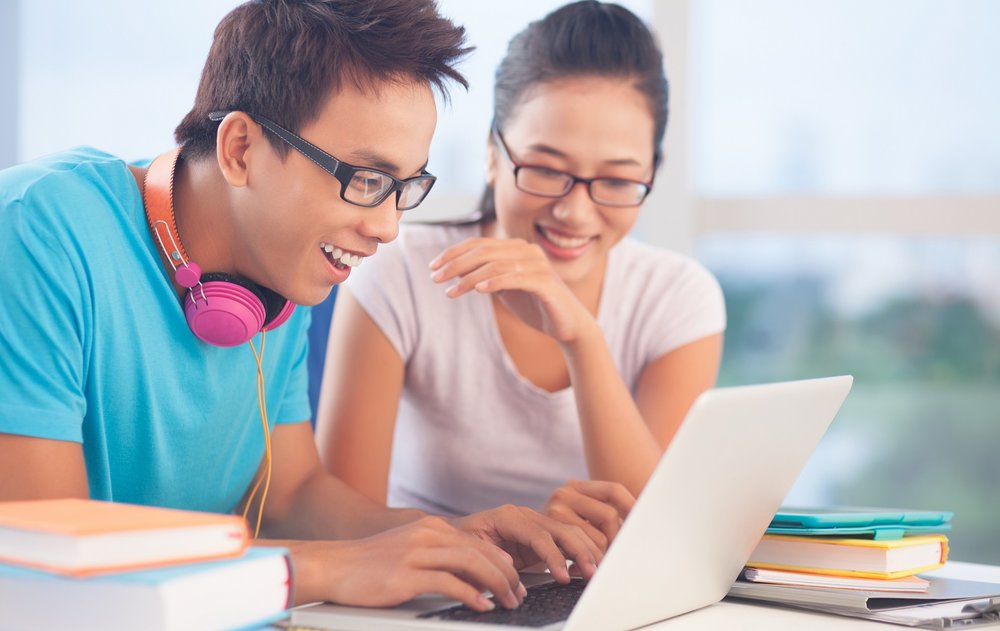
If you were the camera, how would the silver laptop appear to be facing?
facing away from the viewer and to the left of the viewer

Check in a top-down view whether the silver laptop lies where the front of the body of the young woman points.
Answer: yes

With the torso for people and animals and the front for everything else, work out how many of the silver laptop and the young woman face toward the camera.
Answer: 1

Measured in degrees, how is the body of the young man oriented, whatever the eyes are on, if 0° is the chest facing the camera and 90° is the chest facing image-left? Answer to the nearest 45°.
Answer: approximately 315°

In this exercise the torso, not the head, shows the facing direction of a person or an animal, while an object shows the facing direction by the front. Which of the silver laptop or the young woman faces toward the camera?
the young woman

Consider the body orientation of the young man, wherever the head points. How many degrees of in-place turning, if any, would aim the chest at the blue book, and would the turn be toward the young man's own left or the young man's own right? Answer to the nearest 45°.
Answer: approximately 45° to the young man's own right

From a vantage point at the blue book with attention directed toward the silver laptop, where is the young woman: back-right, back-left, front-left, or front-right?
front-left

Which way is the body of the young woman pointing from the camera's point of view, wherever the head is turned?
toward the camera

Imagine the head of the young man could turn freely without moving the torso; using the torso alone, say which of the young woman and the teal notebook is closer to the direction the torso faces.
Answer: the teal notebook

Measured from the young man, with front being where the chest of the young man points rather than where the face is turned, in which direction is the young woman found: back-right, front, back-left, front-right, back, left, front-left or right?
left

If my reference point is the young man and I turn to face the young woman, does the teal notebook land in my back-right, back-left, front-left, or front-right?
front-right

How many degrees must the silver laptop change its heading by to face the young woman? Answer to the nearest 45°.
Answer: approximately 45° to its right

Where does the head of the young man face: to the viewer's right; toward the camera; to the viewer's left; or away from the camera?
to the viewer's right

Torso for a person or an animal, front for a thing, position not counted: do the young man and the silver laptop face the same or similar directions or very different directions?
very different directions
